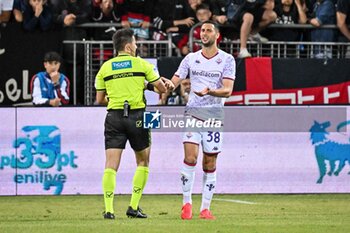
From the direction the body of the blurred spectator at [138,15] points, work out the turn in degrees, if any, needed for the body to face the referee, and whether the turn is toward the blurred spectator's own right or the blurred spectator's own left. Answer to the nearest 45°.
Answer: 0° — they already face them

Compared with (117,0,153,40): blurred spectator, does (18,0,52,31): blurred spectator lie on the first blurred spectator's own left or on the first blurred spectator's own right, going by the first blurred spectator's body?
on the first blurred spectator's own right

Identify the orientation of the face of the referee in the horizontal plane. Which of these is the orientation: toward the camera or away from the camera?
away from the camera

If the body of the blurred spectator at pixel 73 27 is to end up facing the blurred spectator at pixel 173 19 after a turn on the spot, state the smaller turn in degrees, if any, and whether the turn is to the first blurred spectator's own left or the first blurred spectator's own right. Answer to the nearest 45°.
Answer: approximately 90° to the first blurred spectator's own left

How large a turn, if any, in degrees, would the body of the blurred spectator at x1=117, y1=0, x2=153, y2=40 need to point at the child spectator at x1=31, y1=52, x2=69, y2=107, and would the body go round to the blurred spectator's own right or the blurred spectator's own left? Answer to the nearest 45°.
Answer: approximately 45° to the blurred spectator's own right

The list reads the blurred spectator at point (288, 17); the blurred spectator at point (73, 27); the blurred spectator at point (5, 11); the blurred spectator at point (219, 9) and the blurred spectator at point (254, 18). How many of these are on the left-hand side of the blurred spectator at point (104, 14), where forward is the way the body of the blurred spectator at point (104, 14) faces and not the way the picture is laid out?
3

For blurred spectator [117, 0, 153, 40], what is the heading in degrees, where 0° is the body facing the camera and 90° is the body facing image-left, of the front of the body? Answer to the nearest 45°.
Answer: approximately 0°
